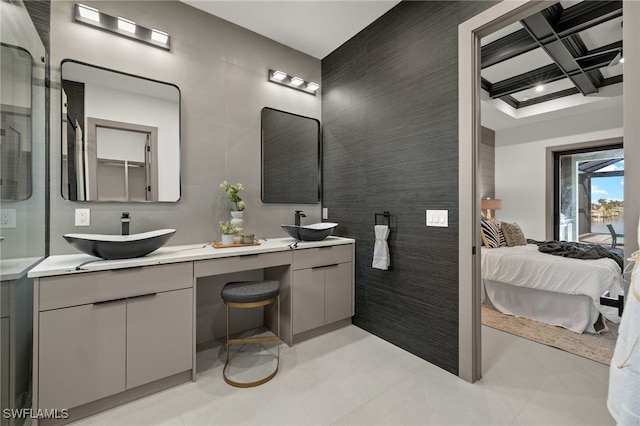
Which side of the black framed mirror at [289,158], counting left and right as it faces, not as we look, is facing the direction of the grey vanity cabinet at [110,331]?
right

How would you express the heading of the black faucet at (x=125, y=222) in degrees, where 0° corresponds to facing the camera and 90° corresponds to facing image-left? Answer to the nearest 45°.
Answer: approximately 0°

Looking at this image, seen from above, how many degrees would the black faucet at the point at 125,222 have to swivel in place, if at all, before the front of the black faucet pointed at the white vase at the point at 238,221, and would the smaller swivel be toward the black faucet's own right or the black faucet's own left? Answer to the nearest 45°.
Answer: approximately 90° to the black faucet's own left

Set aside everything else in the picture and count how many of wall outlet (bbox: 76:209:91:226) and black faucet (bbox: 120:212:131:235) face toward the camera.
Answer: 2

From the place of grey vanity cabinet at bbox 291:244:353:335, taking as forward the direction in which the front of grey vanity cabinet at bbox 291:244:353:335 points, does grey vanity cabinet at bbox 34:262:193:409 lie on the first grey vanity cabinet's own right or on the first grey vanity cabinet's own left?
on the first grey vanity cabinet's own right

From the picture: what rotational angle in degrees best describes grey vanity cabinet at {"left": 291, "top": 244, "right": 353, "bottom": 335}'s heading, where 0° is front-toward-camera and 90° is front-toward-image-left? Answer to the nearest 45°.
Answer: approximately 315°

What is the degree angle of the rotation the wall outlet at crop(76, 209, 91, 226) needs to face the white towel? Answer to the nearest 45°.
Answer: approximately 45° to its left
